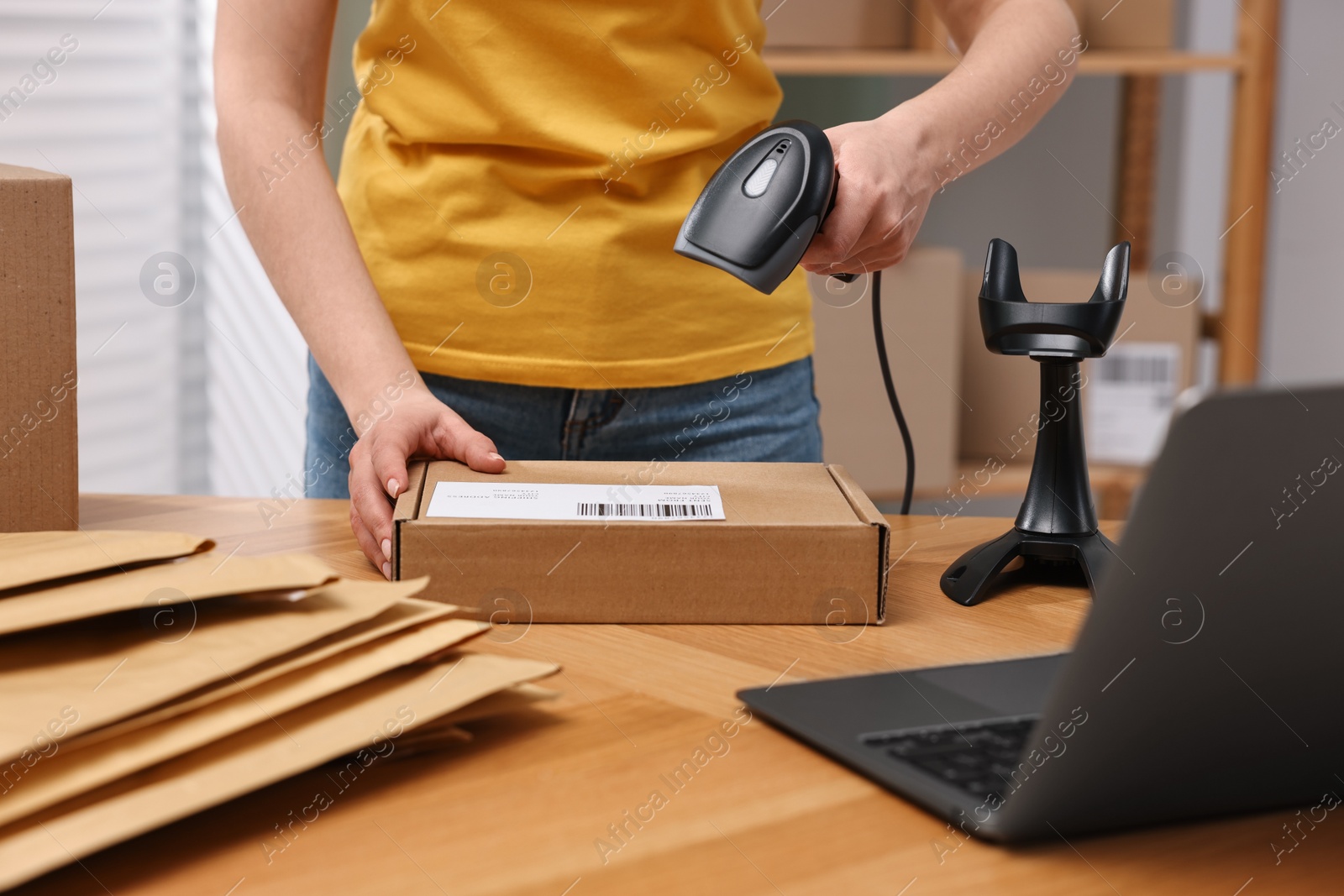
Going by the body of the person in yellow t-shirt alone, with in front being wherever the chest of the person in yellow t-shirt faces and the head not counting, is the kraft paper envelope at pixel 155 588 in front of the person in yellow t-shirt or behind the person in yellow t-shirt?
in front

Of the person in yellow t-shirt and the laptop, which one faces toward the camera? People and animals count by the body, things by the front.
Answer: the person in yellow t-shirt

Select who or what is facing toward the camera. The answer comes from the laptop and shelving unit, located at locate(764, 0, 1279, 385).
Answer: the shelving unit

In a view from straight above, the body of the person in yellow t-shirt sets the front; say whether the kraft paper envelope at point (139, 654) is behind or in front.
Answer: in front

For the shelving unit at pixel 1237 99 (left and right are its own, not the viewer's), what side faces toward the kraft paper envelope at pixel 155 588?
front

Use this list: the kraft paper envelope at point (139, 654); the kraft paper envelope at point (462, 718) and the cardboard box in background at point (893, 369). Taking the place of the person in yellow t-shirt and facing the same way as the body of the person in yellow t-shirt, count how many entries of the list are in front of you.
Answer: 2

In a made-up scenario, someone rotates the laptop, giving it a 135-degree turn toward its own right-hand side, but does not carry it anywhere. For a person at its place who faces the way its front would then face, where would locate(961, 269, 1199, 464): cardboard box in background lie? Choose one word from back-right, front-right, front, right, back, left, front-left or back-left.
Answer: left

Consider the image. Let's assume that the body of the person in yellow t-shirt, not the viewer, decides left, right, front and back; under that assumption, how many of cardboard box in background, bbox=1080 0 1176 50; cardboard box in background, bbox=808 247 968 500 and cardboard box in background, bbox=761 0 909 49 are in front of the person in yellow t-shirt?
0

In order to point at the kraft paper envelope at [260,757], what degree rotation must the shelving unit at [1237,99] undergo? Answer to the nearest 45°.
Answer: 0° — it already faces it

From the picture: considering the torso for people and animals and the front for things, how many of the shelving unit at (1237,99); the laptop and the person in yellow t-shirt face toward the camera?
2

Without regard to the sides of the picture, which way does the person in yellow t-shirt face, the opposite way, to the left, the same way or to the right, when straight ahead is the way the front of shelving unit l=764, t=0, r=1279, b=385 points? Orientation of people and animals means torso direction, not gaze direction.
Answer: the same way

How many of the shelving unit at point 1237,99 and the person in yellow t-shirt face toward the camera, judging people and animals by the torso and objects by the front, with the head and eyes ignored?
2

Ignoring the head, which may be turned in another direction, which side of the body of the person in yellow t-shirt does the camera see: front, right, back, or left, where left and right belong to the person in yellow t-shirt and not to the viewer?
front

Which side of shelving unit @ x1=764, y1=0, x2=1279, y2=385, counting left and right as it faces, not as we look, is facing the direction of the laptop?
front

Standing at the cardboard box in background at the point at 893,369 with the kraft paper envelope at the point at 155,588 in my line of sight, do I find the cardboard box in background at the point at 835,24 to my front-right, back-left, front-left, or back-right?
back-right

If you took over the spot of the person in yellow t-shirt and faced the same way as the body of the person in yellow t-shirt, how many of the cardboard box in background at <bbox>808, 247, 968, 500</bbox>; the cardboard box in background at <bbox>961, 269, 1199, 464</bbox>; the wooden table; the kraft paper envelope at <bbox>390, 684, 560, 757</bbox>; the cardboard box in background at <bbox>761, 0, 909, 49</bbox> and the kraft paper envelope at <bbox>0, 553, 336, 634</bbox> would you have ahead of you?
3

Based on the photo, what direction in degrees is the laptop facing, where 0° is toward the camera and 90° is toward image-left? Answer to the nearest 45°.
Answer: approximately 135°

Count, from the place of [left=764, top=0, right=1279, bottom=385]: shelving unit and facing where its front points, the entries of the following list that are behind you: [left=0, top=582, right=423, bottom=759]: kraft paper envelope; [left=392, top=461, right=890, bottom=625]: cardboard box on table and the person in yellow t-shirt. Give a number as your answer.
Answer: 0
